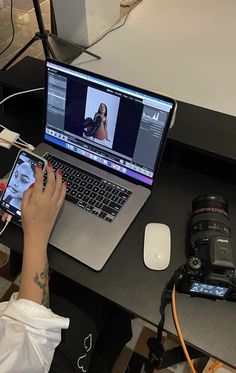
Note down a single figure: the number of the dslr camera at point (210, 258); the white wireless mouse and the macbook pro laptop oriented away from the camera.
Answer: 2

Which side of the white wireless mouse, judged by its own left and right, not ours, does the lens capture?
back

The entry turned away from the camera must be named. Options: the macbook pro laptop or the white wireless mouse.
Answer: the white wireless mouse

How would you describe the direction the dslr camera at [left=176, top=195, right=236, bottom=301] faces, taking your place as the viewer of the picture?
facing away from the viewer

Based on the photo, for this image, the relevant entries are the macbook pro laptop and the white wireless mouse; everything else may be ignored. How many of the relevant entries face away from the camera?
1

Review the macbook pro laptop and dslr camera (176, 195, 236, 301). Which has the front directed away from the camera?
the dslr camera
